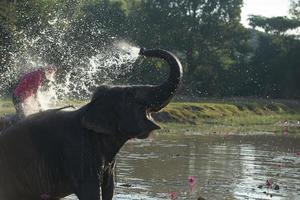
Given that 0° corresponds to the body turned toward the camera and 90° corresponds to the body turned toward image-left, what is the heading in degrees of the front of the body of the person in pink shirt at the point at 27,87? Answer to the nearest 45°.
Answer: approximately 270°

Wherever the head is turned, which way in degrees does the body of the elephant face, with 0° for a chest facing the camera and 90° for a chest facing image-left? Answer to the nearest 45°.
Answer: approximately 270°
